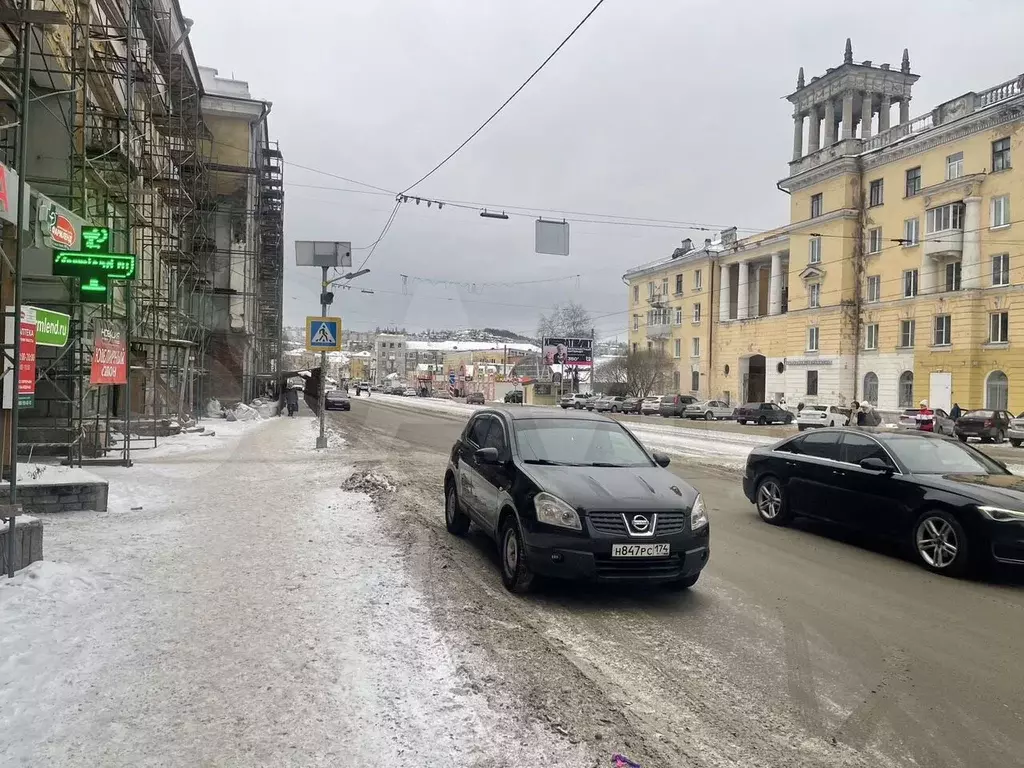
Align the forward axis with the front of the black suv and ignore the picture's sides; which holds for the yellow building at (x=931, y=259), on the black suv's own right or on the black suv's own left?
on the black suv's own left

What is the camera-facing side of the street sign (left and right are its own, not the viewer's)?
front

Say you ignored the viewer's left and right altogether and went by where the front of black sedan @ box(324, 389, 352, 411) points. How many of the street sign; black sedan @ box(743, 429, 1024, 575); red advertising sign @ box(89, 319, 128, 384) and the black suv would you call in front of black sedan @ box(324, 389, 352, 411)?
4

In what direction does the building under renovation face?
to the viewer's right

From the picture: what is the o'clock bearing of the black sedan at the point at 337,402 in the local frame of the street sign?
The black sedan is roughly at 6 o'clock from the street sign.

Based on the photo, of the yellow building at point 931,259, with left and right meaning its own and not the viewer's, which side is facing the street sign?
front

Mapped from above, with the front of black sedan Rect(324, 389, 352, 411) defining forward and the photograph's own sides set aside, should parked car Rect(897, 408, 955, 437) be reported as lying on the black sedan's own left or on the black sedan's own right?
on the black sedan's own left

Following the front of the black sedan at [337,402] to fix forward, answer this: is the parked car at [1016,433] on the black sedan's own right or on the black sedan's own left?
on the black sedan's own left

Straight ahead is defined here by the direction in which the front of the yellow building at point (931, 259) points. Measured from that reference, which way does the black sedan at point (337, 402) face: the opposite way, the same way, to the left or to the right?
to the left

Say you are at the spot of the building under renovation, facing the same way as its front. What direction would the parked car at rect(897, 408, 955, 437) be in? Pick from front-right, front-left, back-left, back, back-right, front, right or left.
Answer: front

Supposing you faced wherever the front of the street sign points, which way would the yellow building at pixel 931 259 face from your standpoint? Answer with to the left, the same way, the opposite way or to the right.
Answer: to the right

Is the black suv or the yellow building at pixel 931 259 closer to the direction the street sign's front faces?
the black suv

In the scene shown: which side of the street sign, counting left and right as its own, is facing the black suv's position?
front

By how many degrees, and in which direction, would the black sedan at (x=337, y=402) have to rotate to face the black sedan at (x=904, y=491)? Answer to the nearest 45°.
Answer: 0° — it already faces it

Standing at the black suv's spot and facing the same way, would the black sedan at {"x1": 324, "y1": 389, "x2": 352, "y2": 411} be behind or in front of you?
behind

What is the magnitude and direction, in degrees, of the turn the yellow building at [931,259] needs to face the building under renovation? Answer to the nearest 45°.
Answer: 0° — it already faces it
